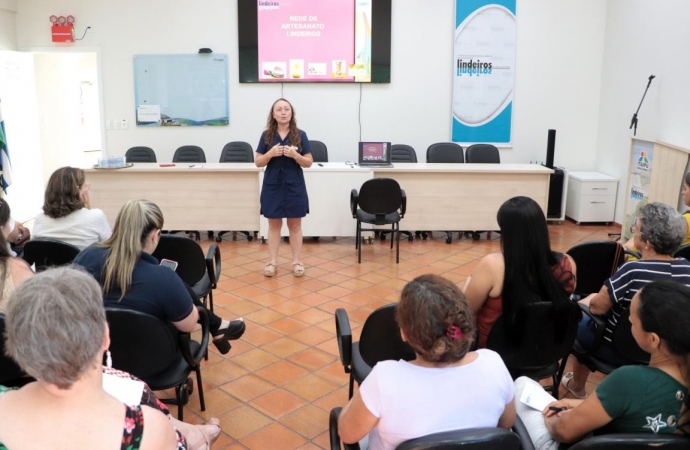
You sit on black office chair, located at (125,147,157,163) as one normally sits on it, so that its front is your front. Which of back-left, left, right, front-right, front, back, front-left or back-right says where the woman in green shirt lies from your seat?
front

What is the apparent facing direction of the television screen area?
toward the camera

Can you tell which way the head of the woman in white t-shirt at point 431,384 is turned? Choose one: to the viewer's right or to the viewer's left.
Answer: to the viewer's left

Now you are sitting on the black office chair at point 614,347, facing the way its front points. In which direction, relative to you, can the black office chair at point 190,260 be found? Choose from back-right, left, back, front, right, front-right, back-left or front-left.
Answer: front-left

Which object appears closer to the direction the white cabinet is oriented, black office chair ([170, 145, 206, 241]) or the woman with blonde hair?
the woman with blonde hair

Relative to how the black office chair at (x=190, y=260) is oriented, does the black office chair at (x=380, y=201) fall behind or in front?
in front

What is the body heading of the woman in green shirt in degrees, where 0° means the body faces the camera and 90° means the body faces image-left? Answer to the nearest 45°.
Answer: approximately 135°

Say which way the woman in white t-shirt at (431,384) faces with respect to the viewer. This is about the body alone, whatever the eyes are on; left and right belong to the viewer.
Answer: facing away from the viewer

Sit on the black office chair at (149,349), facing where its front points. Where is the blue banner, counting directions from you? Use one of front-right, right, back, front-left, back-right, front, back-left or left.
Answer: front

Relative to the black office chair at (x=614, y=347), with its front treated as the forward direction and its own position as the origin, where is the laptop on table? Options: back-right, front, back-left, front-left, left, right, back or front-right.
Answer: front

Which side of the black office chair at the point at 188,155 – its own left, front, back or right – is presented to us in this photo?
front

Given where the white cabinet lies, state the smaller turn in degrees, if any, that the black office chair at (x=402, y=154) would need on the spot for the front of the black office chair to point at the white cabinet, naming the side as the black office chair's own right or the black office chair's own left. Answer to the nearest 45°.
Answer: approximately 90° to the black office chair's own left

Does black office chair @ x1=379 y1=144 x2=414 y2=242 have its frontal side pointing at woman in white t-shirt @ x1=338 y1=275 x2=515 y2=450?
yes

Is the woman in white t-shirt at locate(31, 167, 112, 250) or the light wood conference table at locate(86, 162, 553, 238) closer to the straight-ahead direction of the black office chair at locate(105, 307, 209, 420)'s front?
the light wood conference table

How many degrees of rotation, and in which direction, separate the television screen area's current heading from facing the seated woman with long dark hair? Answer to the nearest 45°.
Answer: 0° — it already faces them

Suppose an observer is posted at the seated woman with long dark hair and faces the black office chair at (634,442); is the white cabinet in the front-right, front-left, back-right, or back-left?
back-left

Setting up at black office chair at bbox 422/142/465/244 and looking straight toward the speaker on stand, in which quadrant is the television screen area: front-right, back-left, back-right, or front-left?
back-left

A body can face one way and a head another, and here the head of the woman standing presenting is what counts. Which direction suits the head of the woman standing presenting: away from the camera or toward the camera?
toward the camera

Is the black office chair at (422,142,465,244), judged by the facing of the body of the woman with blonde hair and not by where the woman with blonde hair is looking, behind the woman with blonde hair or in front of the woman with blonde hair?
in front

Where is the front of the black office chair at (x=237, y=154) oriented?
toward the camera
